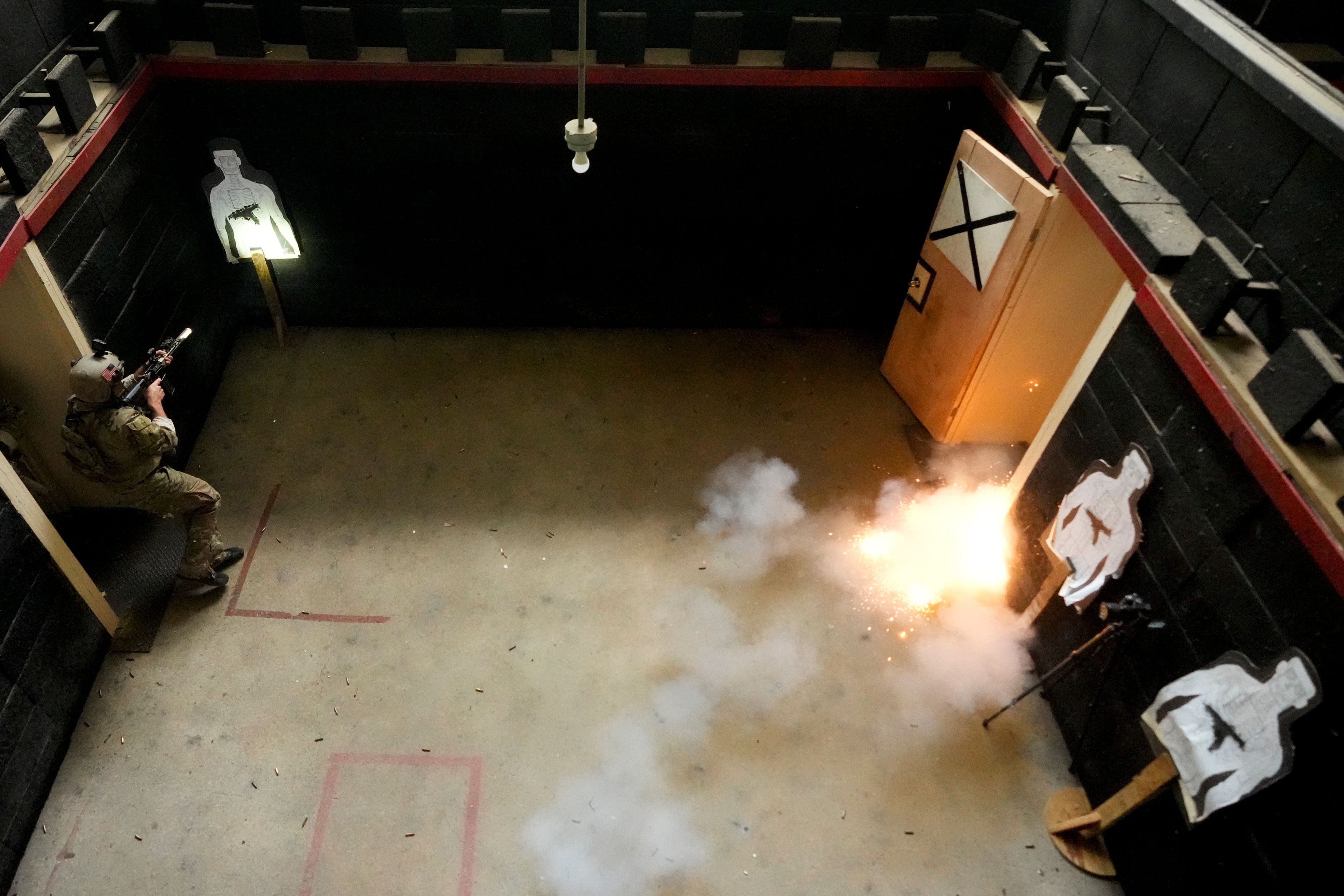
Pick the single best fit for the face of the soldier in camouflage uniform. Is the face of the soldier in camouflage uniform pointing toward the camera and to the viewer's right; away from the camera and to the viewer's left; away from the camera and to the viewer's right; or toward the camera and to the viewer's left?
away from the camera and to the viewer's right

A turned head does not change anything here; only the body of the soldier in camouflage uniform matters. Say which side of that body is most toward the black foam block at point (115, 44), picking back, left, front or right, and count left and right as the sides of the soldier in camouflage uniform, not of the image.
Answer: front

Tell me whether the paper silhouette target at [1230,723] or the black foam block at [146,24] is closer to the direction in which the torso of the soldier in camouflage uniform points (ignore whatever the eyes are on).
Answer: the black foam block

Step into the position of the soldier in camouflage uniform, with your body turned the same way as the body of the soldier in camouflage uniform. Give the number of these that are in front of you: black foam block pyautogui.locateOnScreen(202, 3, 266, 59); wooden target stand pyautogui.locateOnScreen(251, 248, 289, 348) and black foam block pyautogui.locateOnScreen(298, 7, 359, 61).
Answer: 3

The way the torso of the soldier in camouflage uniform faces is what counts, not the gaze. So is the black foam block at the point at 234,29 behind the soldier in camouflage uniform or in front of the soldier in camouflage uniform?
in front

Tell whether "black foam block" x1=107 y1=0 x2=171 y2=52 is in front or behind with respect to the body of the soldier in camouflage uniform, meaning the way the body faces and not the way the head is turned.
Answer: in front

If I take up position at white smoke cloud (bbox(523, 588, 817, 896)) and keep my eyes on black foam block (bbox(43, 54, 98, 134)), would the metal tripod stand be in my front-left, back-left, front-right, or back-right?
back-right

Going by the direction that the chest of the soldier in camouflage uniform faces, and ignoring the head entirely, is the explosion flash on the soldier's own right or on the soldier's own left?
on the soldier's own right

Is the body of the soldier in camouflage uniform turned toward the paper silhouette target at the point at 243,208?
yes

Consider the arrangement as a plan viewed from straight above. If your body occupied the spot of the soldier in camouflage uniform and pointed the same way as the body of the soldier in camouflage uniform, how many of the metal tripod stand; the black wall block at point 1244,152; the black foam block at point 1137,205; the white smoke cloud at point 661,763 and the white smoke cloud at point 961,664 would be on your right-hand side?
5

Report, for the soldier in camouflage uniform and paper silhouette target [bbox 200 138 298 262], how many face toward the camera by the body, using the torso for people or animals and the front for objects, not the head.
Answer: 1

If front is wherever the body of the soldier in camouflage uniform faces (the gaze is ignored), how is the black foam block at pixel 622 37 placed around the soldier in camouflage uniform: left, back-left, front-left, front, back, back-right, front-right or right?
front-right

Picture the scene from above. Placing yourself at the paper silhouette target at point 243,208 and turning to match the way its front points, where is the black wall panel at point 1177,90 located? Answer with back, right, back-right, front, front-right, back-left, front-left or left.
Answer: front-left

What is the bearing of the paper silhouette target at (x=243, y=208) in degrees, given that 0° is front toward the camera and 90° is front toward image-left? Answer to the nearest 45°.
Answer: approximately 0°

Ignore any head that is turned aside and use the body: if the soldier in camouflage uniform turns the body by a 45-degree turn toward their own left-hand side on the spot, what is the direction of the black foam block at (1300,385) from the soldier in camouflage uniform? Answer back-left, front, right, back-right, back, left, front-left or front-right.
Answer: back-right
